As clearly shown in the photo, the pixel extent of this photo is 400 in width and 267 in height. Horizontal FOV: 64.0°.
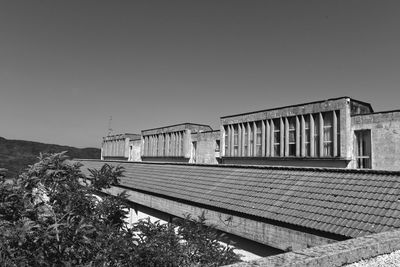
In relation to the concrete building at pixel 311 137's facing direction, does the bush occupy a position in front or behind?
in front

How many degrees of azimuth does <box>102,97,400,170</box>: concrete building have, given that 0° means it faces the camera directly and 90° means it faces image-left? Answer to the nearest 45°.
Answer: approximately 45°

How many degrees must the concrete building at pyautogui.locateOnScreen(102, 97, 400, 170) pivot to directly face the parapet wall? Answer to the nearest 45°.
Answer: approximately 45° to its left

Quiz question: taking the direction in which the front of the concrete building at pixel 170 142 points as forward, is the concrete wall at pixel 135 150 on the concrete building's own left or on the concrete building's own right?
on the concrete building's own right

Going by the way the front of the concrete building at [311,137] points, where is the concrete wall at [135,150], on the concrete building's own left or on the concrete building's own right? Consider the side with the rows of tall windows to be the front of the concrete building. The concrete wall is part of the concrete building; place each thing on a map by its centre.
on the concrete building's own right

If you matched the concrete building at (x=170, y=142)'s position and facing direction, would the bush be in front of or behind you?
in front

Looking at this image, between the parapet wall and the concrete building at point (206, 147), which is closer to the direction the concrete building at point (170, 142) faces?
the parapet wall
